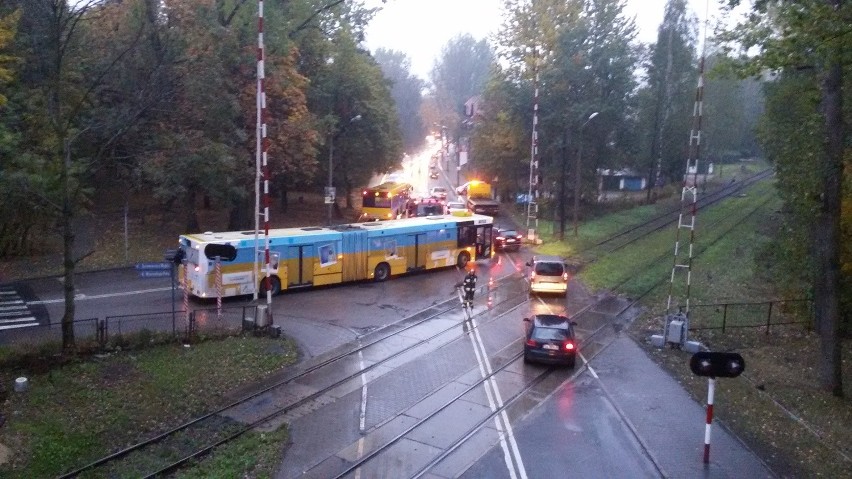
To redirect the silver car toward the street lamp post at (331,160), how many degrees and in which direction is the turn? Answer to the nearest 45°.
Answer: approximately 45° to its left

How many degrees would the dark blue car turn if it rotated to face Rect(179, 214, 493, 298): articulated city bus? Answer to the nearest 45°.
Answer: approximately 45° to its left

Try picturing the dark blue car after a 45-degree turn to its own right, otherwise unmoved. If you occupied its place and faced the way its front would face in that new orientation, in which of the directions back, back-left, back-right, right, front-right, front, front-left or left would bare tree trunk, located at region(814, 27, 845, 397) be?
front-right

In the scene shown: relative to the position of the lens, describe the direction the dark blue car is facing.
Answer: facing away from the viewer

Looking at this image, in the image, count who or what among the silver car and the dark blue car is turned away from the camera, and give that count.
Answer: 2

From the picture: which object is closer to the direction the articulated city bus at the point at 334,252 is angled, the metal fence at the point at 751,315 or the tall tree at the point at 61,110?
the metal fence

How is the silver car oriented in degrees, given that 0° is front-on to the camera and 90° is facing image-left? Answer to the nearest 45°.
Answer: approximately 180°

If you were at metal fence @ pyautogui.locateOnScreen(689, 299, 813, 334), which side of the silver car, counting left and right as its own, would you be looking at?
right

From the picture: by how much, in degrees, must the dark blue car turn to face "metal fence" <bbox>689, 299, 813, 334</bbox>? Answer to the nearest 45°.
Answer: approximately 45° to its right

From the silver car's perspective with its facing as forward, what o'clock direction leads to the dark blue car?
The dark blue car is roughly at 6 o'clock from the silver car.

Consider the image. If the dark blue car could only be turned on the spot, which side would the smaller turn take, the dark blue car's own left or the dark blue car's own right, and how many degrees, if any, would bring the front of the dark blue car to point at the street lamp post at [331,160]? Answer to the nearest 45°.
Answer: approximately 45° to the dark blue car's own left

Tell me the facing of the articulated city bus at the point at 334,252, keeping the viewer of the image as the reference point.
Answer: facing away from the viewer and to the right of the viewer
